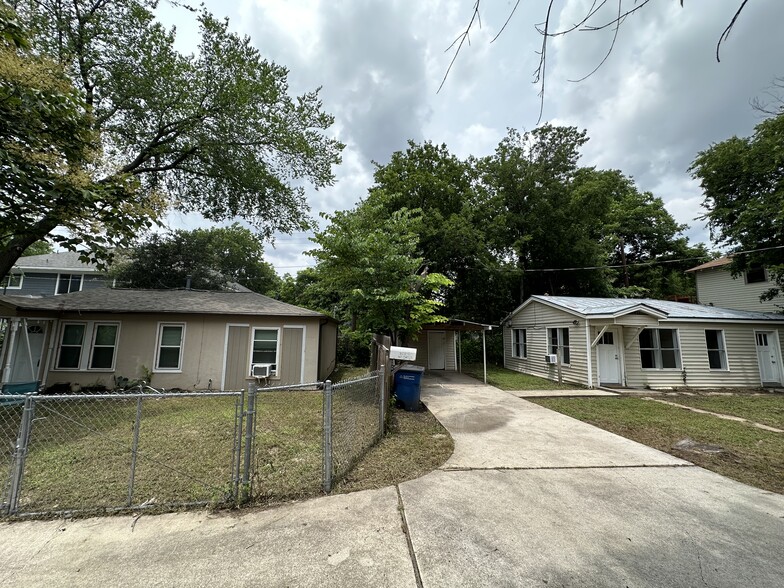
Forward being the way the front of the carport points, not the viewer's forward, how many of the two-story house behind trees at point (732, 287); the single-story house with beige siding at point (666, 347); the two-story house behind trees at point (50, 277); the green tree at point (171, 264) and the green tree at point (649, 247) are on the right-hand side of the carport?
2

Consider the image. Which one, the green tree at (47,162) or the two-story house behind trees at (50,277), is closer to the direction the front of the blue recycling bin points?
the green tree

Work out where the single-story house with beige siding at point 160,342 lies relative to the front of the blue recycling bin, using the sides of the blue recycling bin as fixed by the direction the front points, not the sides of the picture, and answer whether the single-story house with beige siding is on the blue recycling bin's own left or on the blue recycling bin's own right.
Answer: on the blue recycling bin's own right

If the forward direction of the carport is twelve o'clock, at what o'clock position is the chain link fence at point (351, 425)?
The chain link fence is roughly at 12 o'clock from the carport.

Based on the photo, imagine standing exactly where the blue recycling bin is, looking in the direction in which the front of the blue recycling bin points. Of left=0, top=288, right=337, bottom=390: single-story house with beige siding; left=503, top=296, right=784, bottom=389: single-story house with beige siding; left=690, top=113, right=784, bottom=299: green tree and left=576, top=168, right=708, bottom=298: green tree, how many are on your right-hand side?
1

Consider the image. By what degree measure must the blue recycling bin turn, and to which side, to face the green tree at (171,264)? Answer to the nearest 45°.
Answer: approximately 135° to its right

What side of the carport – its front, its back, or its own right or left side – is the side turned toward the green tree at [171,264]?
right

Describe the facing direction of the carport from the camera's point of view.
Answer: facing the viewer

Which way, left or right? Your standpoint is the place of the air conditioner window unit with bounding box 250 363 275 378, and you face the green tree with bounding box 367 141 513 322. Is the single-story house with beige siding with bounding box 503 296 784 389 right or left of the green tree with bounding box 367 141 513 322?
right

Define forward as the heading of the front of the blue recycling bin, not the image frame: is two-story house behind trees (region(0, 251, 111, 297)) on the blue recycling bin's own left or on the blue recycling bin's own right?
on the blue recycling bin's own right

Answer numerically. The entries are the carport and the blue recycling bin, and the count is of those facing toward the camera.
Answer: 2

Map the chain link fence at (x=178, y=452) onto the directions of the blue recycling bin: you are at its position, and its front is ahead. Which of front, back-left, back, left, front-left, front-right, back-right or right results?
front-right

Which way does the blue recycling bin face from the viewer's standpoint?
toward the camera
